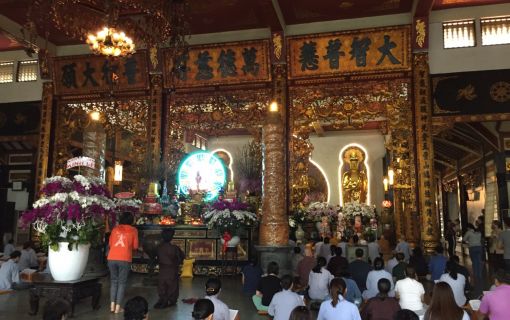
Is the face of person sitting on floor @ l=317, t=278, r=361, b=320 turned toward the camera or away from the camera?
away from the camera

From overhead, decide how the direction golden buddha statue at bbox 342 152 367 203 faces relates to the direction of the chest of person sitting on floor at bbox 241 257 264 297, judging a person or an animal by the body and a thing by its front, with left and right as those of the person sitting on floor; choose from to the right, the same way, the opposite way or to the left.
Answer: the opposite way

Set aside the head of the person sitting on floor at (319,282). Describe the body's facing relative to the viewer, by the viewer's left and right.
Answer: facing away from the viewer

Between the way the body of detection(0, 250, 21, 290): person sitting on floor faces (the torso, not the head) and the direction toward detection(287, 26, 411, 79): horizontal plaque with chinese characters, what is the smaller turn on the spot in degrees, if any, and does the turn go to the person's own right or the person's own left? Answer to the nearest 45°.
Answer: approximately 45° to the person's own right

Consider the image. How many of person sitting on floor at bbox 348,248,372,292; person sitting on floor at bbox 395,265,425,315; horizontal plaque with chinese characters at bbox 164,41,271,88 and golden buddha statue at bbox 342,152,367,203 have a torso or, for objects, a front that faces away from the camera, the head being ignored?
2

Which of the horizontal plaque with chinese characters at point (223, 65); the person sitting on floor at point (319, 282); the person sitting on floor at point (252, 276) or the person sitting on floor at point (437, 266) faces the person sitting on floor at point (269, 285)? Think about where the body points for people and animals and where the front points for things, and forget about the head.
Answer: the horizontal plaque with chinese characters

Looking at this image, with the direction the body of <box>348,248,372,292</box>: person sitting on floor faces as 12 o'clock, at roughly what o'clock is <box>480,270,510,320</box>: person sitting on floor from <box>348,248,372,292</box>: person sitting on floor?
<box>480,270,510,320</box>: person sitting on floor is roughly at 5 o'clock from <box>348,248,372,292</box>: person sitting on floor.

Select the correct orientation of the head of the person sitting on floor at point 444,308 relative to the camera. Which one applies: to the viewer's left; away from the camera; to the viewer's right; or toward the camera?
away from the camera

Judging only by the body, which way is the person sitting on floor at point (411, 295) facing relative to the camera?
away from the camera

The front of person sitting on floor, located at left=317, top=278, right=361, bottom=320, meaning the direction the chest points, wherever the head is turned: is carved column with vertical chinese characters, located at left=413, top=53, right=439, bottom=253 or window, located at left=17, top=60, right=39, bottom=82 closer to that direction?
the carved column with vertical chinese characters

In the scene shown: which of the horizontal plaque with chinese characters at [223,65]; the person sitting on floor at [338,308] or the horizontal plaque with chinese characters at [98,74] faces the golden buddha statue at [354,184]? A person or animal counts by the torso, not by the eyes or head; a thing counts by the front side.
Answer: the person sitting on floor

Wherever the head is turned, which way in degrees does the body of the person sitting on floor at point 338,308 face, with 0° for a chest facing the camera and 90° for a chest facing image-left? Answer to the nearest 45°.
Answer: approximately 180°

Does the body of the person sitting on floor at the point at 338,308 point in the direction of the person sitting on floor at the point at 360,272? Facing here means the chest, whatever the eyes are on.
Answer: yes

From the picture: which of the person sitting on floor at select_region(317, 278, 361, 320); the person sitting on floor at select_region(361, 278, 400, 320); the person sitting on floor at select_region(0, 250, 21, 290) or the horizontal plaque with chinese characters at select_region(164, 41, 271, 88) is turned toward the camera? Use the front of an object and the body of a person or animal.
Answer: the horizontal plaque with chinese characters

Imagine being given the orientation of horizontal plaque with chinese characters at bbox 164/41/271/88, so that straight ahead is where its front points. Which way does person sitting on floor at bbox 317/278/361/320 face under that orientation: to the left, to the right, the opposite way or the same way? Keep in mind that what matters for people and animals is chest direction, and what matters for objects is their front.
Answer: the opposite way

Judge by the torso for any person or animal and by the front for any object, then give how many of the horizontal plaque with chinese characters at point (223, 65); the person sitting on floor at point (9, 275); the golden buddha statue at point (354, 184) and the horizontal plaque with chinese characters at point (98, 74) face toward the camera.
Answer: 3
